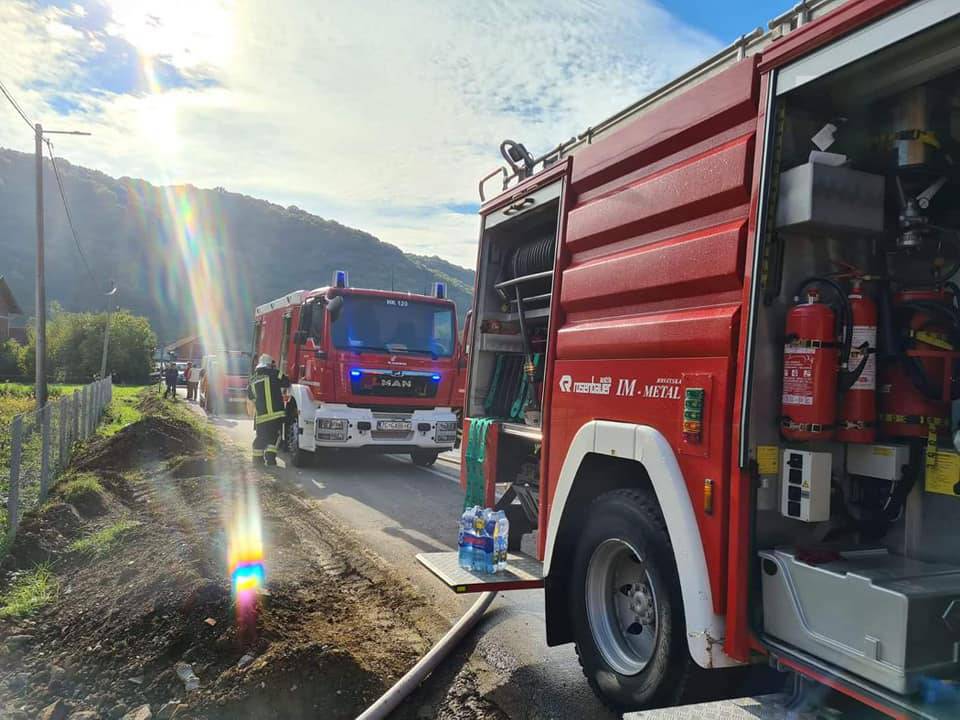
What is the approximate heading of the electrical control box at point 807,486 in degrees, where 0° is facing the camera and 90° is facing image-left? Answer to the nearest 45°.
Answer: approximately 45°

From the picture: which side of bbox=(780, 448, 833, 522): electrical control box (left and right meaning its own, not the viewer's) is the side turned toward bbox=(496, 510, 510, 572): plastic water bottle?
right

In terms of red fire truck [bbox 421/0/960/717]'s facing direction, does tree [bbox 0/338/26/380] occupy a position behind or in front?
behind

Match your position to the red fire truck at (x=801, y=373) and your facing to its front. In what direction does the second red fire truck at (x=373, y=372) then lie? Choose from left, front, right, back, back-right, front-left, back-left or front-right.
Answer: back

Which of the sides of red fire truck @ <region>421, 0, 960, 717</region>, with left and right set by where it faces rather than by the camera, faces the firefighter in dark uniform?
back

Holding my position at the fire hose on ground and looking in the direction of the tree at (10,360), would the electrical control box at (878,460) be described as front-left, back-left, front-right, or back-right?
back-right

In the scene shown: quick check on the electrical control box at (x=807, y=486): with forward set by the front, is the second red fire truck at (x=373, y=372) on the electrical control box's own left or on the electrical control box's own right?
on the electrical control box's own right

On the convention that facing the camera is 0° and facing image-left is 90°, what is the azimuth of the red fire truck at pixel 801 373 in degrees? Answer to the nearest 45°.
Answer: approximately 315°

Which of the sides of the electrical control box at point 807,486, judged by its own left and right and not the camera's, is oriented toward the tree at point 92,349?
right
